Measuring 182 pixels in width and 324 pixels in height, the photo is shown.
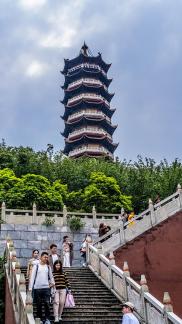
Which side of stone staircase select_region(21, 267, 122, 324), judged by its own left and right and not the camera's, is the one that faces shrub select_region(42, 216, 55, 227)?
back

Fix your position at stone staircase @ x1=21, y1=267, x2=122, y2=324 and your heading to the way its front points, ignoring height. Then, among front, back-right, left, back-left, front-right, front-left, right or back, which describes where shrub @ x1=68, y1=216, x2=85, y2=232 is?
back

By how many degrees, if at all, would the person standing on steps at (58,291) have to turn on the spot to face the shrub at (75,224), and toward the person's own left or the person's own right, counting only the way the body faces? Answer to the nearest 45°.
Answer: approximately 180°

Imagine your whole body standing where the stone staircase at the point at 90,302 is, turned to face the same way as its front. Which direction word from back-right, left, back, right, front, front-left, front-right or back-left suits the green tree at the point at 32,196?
back

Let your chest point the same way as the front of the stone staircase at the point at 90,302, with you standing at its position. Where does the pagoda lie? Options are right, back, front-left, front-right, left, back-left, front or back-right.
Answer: back

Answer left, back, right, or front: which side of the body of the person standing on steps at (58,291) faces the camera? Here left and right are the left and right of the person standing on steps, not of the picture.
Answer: front

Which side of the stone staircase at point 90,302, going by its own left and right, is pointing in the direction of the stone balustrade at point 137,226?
back

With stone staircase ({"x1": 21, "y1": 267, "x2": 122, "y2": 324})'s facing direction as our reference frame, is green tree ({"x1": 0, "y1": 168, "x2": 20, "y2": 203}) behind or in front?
behind

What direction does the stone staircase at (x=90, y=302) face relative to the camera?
toward the camera
